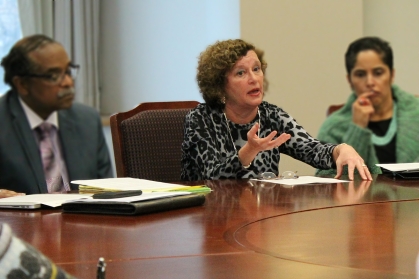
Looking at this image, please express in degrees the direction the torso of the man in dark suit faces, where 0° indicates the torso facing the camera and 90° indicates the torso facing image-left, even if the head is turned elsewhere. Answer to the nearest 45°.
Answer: approximately 315°

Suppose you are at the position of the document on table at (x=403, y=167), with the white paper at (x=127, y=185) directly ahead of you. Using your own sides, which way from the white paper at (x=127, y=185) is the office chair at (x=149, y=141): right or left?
right

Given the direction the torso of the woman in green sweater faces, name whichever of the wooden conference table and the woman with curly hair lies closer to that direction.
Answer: the wooden conference table

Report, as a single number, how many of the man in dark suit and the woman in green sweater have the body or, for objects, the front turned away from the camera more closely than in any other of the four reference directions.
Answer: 0

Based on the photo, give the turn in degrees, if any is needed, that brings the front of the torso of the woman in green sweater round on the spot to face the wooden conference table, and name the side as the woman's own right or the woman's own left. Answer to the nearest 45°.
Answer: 0° — they already face it

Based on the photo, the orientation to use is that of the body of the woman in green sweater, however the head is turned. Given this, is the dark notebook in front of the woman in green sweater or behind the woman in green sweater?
in front

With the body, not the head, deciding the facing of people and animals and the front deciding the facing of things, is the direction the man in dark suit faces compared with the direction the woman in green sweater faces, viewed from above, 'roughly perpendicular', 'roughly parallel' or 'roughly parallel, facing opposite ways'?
roughly perpendicular

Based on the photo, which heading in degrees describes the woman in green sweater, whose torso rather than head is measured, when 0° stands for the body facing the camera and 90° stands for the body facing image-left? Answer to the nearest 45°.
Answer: approximately 0°

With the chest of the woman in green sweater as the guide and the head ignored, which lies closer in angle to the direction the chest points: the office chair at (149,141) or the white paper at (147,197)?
the white paper
